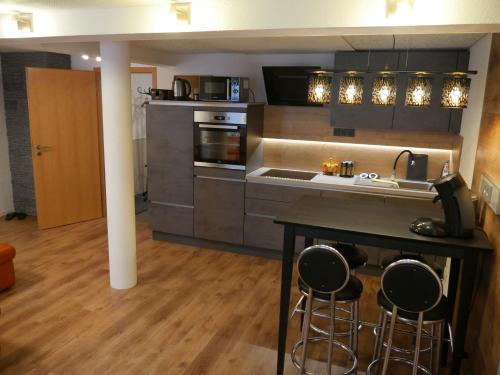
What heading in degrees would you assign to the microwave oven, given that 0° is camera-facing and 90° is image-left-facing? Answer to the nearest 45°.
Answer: approximately 0°

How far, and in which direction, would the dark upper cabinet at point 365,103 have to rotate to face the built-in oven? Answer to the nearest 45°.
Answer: approximately 90° to its right

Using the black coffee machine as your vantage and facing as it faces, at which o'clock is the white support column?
The white support column is roughly at 12 o'clock from the black coffee machine.

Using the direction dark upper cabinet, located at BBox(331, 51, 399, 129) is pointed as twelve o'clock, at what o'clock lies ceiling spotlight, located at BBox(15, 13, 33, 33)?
The ceiling spotlight is roughly at 2 o'clock from the dark upper cabinet.

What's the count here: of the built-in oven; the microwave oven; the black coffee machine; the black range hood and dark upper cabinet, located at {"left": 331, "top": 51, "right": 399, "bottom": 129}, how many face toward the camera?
4

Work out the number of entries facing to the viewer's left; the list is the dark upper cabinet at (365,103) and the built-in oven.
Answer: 0

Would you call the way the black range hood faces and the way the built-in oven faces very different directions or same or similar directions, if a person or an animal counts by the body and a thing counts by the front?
same or similar directions

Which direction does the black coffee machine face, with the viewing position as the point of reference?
facing to the left of the viewer

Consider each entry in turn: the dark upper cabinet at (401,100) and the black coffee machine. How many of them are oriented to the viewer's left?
1

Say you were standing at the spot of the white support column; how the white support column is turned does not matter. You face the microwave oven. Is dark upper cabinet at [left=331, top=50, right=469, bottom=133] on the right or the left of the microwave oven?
right

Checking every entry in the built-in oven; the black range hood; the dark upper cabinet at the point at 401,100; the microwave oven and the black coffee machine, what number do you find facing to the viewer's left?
1

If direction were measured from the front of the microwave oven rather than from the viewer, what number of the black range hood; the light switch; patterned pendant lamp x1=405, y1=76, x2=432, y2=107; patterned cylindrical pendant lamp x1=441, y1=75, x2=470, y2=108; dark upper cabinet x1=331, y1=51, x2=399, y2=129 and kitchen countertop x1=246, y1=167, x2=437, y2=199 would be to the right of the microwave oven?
0

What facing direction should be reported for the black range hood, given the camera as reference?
facing the viewer

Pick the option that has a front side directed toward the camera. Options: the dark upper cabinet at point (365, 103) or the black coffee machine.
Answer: the dark upper cabinet

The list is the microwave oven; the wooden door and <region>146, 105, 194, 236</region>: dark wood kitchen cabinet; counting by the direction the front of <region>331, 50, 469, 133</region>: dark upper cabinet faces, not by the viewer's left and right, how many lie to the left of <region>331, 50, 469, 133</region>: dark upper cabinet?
0

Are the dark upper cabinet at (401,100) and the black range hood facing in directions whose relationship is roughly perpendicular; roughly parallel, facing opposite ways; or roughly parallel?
roughly parallel

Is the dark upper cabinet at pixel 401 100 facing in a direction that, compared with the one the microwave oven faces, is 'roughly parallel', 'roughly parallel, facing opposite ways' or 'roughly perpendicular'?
roughly parallel

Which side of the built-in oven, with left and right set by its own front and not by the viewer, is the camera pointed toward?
front

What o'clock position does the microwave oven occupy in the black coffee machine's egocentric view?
The microwave oven is roughly at 1 o'clock from the black coffee machine.

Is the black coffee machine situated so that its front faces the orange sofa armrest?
yes
